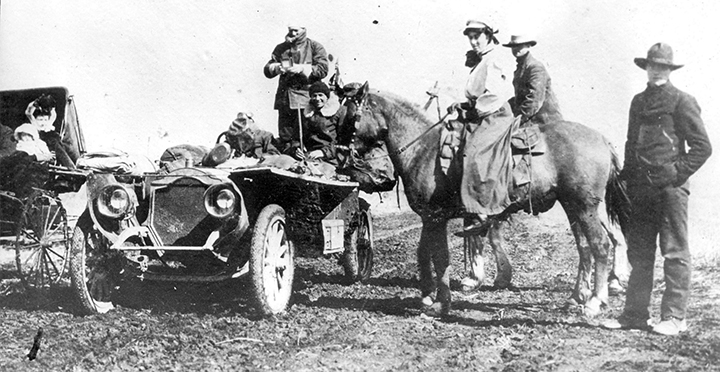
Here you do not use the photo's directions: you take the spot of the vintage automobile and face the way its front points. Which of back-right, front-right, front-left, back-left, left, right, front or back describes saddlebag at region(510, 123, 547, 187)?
back-left

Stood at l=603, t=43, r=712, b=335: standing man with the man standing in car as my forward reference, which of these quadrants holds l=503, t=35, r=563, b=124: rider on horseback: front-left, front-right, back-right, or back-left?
front-right

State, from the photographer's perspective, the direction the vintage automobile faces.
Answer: facing the viewer and to the left of the viewer

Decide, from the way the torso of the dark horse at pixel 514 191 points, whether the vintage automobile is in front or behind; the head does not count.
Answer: in front

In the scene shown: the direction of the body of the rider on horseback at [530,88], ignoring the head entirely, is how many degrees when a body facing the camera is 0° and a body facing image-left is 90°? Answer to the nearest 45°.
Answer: approximately 90°

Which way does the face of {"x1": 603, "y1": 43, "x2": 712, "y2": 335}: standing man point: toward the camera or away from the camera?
toward the camera

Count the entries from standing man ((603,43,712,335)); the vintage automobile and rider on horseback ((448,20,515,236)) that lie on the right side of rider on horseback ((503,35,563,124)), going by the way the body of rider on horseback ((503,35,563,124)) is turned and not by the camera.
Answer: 0

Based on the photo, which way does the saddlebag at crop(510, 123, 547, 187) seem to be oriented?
toward the camera

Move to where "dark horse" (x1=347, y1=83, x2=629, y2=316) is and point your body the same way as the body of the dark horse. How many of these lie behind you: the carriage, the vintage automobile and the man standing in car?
0

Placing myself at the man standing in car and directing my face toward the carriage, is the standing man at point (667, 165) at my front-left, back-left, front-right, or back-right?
back-left

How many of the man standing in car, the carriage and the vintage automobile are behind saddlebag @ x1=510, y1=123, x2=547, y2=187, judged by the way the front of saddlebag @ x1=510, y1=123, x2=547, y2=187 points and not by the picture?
0

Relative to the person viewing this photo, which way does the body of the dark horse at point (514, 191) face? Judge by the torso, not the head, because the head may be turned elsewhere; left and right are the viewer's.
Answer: facing to the left of the viewer

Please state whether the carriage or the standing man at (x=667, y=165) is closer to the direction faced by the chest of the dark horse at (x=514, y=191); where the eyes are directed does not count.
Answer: the carriage

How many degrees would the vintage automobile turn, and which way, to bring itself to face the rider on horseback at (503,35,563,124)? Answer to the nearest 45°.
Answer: approximately 135° to its left
